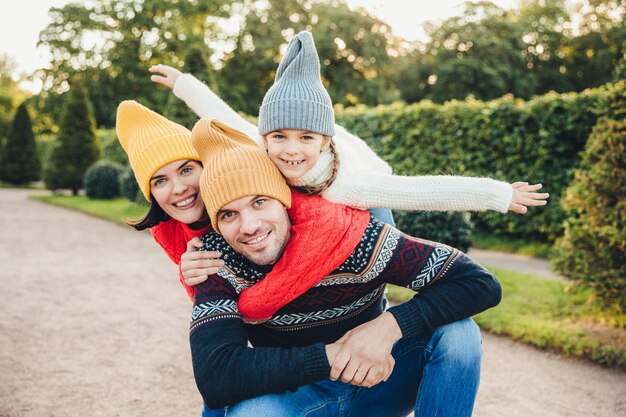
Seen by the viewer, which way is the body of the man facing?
toward the camera

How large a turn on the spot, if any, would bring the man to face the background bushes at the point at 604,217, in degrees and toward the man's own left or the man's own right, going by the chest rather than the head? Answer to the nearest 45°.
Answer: approximately 135° to the man's own left

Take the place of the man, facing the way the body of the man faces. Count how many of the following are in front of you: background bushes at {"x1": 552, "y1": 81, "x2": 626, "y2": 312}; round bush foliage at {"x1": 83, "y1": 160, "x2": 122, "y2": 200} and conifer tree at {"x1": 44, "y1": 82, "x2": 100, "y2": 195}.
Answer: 0

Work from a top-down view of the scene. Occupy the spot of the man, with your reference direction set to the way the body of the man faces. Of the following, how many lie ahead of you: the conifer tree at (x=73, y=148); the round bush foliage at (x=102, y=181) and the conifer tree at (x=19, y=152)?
0

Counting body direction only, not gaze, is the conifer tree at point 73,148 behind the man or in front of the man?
behind

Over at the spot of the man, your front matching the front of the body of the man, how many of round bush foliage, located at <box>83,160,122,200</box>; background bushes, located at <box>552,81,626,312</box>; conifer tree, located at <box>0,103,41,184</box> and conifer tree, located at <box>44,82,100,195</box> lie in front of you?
0

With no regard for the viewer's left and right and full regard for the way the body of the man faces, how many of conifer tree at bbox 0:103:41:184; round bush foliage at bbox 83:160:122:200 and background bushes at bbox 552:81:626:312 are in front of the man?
0

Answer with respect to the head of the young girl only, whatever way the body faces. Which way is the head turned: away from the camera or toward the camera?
toward the camera

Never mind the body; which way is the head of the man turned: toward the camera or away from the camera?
toward the camera

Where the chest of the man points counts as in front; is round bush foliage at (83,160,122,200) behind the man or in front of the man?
behind

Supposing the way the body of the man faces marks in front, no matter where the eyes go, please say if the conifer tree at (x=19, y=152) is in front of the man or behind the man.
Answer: behind
